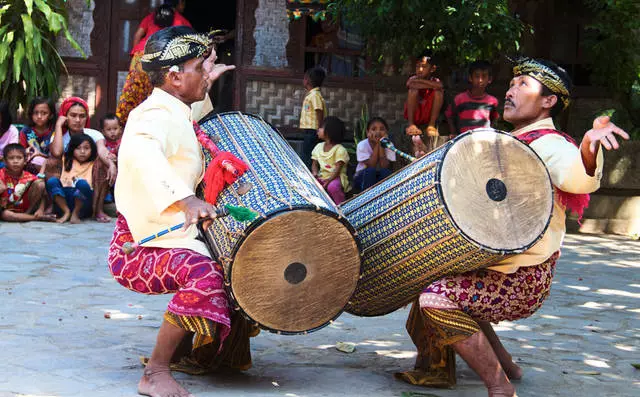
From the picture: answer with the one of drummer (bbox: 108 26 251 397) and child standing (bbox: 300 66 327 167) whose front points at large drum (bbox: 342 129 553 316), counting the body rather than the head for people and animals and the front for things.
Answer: the drummer

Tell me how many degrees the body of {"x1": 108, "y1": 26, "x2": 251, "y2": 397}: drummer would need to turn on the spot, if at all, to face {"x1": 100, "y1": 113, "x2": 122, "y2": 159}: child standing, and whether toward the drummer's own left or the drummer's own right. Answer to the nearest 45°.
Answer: approximately 90° to the drummer's own left

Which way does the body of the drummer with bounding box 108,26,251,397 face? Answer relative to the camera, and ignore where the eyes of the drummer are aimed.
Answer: to the viewer's right

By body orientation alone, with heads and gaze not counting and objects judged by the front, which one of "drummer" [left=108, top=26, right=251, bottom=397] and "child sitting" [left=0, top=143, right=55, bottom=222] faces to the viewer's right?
the drummer

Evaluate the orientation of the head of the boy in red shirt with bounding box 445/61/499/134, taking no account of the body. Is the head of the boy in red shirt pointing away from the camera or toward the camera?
toward the camera

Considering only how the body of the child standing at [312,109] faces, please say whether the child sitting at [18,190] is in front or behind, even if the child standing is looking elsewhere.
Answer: in front

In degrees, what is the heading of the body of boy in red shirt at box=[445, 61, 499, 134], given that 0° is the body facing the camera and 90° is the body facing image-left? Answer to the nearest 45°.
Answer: approximately 0°

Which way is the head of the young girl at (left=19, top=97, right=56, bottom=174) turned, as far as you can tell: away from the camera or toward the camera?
toward the camera

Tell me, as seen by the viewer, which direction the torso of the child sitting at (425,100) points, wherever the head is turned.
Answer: toward the camera

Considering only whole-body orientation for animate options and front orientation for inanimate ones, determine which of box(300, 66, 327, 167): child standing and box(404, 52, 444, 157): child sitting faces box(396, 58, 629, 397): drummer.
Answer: the child sitting

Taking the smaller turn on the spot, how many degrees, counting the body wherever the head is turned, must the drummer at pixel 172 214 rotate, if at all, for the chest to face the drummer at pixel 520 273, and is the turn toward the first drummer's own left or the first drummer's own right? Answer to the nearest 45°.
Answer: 0° — they already face them

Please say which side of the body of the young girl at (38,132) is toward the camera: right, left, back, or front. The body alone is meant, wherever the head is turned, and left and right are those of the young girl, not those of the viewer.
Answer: front

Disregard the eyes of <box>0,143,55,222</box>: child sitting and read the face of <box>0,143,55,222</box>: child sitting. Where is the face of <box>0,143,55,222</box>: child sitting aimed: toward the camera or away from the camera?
toward the camera

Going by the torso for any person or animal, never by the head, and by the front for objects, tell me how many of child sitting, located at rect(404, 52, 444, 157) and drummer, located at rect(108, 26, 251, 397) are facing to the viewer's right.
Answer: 1

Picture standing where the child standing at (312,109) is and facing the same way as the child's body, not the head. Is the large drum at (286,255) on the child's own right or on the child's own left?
on the child's own left

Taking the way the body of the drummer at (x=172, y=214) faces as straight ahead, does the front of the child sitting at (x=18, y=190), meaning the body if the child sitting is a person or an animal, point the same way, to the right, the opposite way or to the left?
to the right

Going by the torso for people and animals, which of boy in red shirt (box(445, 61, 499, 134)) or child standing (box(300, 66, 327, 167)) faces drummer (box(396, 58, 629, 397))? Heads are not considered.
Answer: the boy in red shirt
